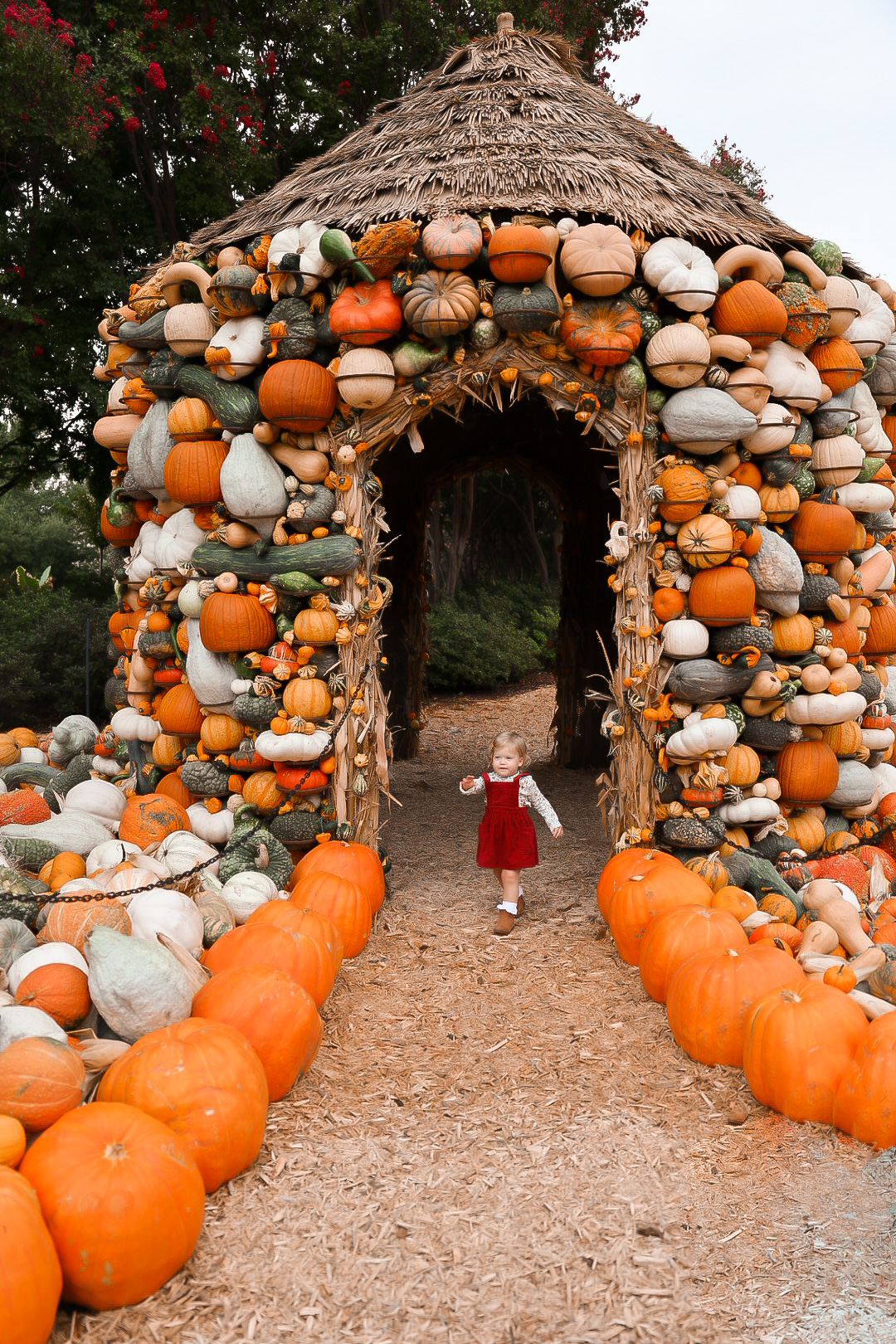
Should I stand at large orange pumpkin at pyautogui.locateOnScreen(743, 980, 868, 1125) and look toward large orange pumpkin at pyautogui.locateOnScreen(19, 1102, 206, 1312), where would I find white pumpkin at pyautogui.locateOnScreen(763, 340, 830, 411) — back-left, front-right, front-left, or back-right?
back-right

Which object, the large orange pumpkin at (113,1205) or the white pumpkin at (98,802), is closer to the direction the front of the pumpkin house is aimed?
the large orange pumpkin

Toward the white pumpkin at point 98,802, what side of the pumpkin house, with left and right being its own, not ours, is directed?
right

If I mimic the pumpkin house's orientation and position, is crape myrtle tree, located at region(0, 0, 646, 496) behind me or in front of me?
behind

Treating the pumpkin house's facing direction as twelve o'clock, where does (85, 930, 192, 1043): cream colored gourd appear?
The cream colored gourd is roughly at 1 o'clock from the pumpkin house.

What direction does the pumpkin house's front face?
toward the camera

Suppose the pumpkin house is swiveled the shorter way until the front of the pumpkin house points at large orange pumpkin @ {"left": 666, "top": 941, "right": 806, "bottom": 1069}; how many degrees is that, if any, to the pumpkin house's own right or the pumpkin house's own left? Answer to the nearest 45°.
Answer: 0° — it already faces it

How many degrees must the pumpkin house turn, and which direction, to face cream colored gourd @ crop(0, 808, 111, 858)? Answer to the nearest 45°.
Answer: approximately 90° to its right

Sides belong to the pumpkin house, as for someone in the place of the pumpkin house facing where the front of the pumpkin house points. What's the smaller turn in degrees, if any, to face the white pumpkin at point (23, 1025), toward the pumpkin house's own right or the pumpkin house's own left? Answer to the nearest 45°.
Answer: approximately 45° to the pumpkin house's own right

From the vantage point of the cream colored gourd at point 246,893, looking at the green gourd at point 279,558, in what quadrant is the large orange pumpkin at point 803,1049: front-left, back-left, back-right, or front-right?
back-right
